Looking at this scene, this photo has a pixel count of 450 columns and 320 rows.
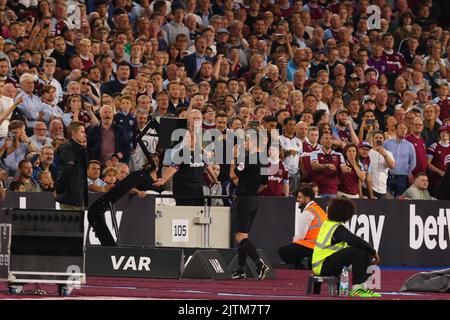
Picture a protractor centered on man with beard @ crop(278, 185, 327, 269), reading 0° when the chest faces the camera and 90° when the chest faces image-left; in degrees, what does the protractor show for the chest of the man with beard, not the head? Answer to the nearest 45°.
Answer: approximately 90°

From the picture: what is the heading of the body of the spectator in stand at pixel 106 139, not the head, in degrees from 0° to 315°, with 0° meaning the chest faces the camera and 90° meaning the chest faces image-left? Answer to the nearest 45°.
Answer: approximately 0°

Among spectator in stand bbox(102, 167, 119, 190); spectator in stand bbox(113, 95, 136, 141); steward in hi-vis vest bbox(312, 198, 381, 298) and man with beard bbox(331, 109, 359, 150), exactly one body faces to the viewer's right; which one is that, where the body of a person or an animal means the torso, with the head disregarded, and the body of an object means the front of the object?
the steward in hi-vis vest

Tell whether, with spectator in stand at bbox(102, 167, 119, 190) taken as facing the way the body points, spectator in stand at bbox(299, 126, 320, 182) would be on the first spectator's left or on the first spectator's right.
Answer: on the first spectator's left

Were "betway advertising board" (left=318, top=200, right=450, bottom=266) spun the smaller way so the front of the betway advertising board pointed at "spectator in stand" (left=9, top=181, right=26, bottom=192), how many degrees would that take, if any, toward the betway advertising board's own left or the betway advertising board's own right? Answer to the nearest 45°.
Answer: approximately 45° to the betway advertising board's own right

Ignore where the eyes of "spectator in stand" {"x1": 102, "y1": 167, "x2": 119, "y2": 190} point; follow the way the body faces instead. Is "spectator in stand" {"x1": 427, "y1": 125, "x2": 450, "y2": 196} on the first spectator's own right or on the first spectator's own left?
on the first spectator's own left

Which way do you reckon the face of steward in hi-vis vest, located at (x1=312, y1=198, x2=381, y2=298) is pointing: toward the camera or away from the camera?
away from the camera
